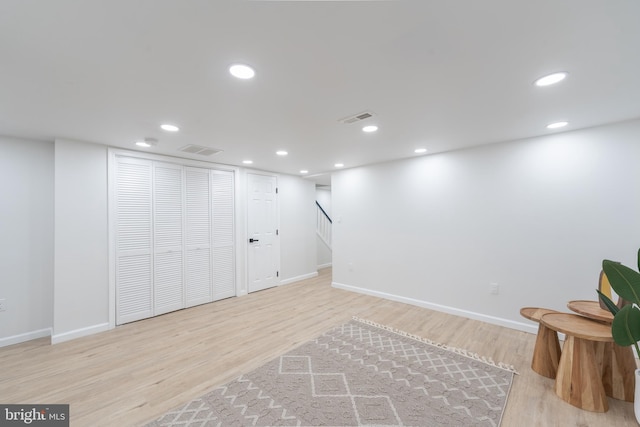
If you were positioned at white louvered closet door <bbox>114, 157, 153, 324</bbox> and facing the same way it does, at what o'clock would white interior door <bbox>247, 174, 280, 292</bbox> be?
The white interior door is roughly at 10 o'clock from the white louvered closet door.

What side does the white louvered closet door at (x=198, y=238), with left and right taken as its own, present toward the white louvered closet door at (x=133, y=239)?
right

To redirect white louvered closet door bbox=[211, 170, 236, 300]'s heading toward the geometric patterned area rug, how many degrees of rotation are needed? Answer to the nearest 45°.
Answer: approximately 45° to its right

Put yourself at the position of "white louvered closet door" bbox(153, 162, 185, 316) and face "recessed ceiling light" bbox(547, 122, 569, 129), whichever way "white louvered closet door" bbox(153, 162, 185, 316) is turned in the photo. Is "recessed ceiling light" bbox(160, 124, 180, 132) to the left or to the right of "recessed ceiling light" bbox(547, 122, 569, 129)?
right

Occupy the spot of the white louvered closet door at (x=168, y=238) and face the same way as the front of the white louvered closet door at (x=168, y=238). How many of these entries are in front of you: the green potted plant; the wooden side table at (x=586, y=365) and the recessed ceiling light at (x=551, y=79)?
3

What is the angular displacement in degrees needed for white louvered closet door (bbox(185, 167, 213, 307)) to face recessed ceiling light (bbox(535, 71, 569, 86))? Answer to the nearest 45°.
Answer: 0° — it already faces it

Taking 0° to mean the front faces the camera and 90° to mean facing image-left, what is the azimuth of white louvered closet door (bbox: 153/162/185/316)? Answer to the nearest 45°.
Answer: approximately 315°

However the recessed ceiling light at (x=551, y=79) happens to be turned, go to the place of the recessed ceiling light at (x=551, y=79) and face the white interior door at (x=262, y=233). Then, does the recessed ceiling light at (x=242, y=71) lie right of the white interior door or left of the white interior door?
left
